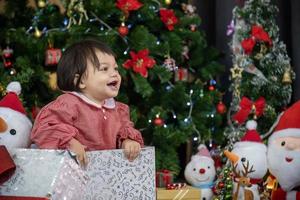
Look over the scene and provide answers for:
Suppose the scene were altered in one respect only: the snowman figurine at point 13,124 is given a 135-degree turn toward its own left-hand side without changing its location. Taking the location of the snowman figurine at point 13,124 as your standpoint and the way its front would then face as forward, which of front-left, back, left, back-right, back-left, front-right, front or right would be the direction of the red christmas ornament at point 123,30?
front-left

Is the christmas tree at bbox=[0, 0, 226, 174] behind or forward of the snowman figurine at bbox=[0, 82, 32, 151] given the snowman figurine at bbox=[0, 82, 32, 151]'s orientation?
behind

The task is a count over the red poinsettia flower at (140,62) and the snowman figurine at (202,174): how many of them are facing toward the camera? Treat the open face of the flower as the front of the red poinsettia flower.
2

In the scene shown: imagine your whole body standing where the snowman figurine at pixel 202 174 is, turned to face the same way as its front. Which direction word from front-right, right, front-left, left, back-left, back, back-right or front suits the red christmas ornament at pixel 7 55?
right

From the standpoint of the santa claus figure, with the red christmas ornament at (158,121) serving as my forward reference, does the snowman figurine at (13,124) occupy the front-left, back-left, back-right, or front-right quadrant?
front-left

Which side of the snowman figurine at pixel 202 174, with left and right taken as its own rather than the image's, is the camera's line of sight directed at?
front

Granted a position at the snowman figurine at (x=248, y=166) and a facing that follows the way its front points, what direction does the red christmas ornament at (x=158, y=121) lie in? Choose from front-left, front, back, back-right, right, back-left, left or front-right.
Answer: right
